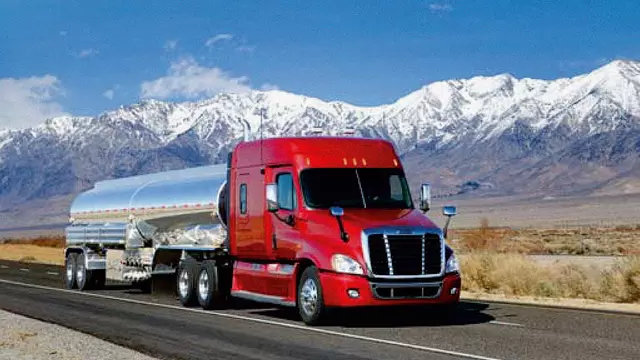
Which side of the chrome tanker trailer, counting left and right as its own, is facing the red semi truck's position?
front

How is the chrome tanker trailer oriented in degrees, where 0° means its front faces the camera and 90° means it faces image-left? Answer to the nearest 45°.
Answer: approximately 315°

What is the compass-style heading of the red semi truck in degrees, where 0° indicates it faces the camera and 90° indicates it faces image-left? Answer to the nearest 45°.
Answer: approximately 315°

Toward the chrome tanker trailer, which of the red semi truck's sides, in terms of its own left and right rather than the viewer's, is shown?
back

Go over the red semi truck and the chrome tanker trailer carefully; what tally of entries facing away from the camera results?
0
